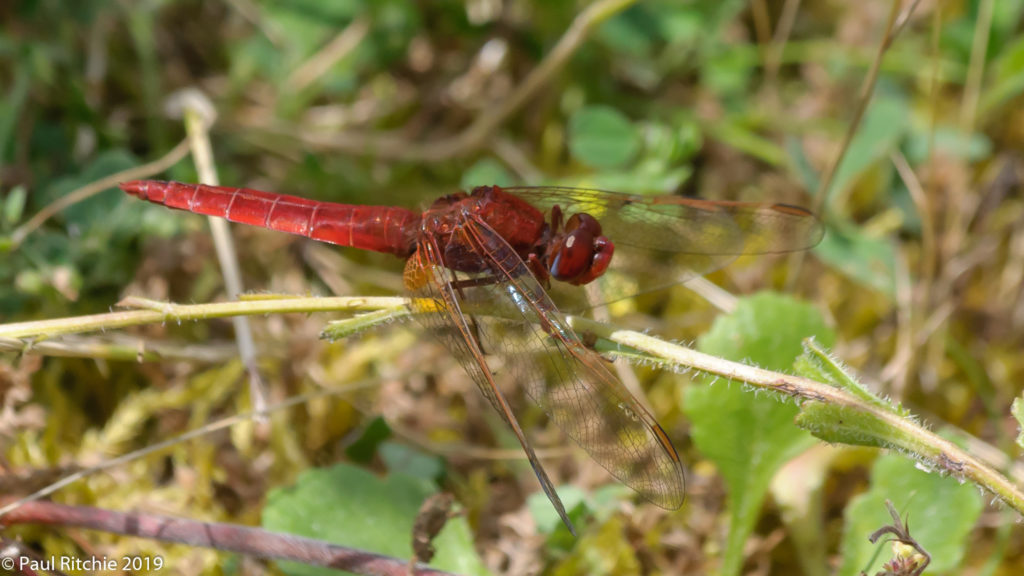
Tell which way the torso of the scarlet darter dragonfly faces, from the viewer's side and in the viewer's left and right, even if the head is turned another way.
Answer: facing to the right of the viewer

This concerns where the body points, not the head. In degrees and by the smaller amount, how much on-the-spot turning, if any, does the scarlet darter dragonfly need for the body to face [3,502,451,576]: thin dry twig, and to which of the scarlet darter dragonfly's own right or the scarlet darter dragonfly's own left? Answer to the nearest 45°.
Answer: approximately 180°
